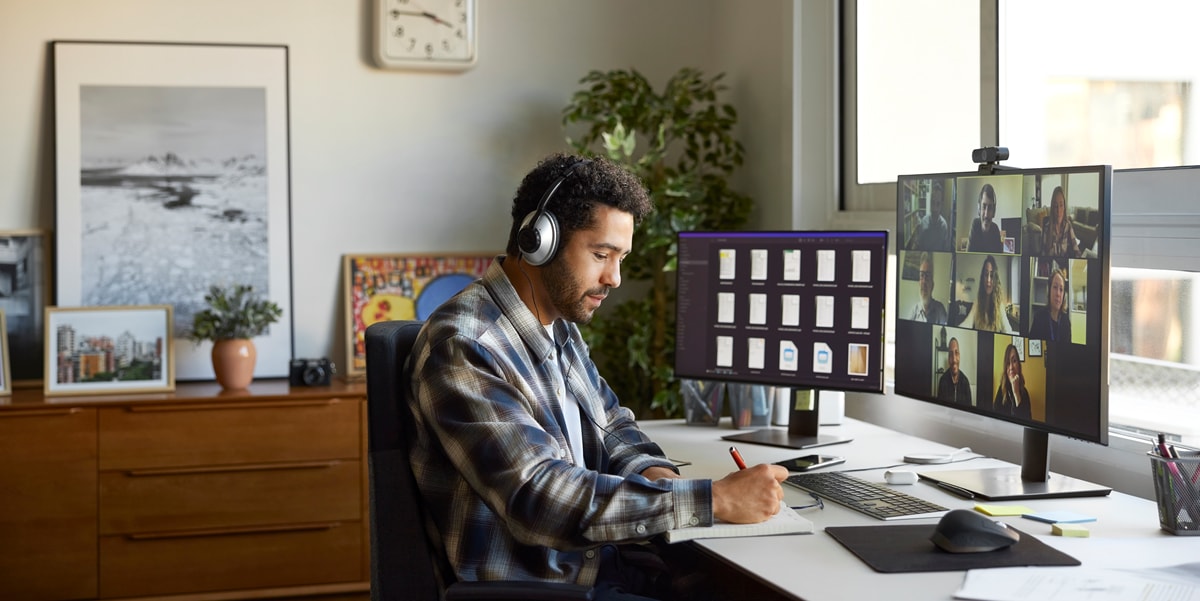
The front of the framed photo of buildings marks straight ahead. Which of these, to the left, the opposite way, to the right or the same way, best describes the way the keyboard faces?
to the right

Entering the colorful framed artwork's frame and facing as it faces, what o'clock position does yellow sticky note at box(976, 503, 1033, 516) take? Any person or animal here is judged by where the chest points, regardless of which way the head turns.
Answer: The yellow sticky note is roughly at 11 o'clock from the colorful framed artwork.

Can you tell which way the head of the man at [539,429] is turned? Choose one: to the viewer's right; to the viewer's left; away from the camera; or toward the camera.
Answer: to the viewer's right

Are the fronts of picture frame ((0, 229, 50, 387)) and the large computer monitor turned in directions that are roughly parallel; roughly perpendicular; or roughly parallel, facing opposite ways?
roughly perpendicular

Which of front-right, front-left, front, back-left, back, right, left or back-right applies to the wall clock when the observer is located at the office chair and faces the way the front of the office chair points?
left

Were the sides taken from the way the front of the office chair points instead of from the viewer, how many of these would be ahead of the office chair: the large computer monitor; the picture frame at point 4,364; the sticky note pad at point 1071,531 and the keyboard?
3

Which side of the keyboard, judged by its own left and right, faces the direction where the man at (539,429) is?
front

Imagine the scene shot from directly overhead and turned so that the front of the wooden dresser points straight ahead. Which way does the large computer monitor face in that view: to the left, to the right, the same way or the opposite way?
to the right

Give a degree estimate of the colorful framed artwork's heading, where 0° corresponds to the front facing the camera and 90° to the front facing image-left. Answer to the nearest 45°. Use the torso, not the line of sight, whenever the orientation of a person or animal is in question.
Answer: approximately 0°
